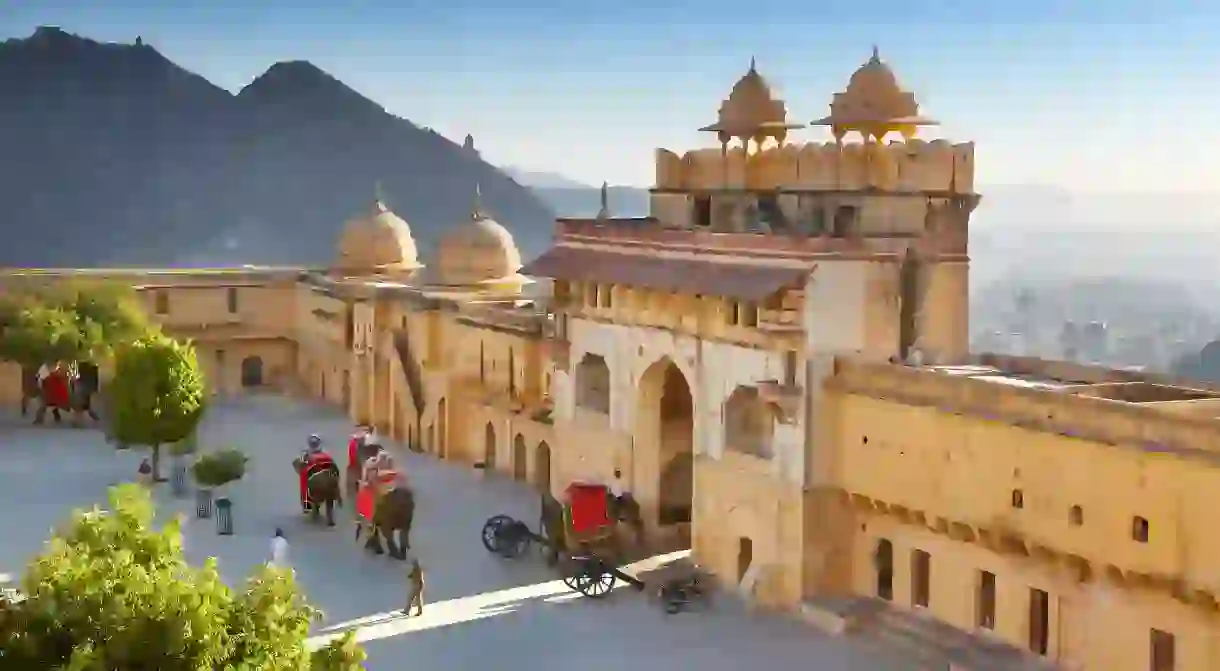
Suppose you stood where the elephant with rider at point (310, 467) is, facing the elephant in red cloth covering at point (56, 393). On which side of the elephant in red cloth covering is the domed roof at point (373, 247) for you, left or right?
right

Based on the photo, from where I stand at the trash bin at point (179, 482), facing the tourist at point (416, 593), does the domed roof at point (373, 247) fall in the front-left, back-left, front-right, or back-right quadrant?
back-left
